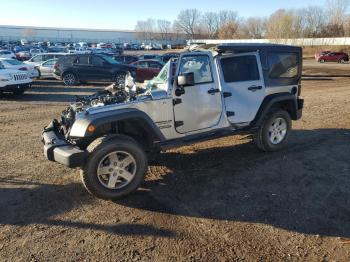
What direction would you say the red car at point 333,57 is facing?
to the viewer's left

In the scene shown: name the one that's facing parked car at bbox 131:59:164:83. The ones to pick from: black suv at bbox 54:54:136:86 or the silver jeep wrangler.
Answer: the black suv

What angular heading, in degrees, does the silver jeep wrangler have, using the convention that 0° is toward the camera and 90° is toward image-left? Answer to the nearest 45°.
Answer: approximately 45°

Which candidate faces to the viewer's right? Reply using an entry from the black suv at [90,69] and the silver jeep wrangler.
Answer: the black suv

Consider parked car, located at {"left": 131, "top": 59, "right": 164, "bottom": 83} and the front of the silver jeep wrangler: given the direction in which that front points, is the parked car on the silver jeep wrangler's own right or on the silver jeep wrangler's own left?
on the silver jeep wrangler's own right

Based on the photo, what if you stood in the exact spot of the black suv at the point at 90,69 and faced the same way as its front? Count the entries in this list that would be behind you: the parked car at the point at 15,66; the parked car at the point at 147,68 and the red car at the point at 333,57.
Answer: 1

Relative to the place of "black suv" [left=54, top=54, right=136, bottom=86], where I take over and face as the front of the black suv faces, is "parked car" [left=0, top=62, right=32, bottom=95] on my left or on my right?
on my right

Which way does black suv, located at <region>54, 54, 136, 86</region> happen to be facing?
to the viewer's right

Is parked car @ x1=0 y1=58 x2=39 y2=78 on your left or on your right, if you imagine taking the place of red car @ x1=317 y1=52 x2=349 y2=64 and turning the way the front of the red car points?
on your left
